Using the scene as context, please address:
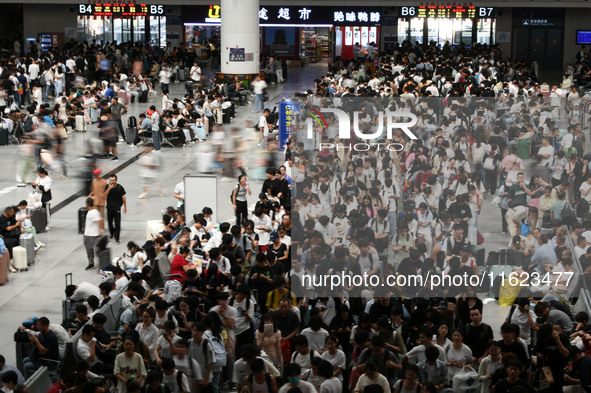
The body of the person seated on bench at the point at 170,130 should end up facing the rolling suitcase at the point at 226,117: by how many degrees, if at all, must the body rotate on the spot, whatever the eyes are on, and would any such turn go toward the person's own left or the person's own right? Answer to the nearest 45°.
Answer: approximately 45° to the person's own left

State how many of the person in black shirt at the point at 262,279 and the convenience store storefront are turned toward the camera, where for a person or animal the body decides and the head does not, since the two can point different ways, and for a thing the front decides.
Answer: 2

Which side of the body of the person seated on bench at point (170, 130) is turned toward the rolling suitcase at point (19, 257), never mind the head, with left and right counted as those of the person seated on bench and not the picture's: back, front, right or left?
right

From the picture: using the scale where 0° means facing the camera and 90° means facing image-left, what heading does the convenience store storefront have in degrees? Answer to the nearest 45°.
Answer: approximately 0°

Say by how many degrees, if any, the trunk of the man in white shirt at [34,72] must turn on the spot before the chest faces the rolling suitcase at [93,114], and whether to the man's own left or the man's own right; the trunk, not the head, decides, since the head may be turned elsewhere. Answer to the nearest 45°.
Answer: approximately 180°

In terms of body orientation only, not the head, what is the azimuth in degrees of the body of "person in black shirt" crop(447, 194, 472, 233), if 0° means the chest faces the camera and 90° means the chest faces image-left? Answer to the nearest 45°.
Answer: approximately 45°

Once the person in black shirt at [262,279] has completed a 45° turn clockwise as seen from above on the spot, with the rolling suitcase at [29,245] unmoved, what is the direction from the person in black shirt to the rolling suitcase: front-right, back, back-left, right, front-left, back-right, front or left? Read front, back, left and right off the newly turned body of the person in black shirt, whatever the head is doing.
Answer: right

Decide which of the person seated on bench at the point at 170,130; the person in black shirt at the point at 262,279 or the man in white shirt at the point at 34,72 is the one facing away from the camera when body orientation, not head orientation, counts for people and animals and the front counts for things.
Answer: the man in white shirt

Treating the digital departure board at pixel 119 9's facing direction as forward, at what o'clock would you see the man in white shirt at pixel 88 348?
The man in white shirt is roughly at 12 o'clock from the digital departure board.
